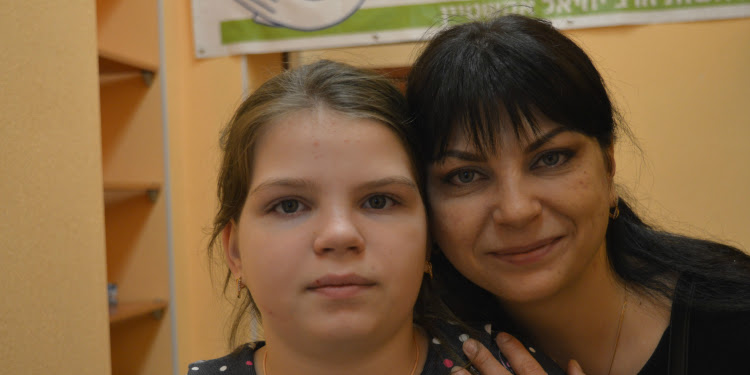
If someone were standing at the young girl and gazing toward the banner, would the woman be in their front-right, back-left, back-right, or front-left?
front-right

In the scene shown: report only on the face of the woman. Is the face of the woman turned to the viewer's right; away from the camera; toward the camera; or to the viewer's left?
toward the camera

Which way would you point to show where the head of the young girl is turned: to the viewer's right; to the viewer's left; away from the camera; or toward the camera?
toward the camera

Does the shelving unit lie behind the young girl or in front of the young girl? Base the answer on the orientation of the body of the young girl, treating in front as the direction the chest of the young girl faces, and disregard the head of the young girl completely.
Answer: behind

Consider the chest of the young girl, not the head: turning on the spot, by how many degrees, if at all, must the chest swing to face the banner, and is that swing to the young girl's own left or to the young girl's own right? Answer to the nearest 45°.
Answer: approximately 180°

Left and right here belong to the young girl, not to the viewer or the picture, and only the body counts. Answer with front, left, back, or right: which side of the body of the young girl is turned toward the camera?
front
